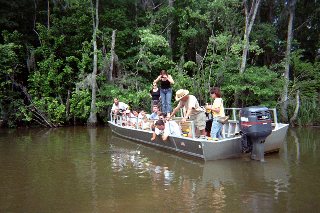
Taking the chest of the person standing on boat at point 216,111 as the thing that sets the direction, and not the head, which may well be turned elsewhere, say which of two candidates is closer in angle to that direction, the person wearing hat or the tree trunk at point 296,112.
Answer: the person wearing hat

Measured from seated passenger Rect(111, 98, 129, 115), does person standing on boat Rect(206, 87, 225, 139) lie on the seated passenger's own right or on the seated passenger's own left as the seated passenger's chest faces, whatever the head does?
on the seated passenger's own left

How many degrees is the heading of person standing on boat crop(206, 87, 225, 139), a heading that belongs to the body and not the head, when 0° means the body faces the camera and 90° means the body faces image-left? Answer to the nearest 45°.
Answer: approximately 90°

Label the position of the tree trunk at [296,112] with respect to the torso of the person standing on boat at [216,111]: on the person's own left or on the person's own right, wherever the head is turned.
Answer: on the person's own right

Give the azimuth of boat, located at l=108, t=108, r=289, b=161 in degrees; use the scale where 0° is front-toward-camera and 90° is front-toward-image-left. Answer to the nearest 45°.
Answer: approximately 135°

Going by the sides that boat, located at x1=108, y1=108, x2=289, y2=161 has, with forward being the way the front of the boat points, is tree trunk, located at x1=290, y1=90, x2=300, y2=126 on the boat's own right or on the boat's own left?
on the boat's own right

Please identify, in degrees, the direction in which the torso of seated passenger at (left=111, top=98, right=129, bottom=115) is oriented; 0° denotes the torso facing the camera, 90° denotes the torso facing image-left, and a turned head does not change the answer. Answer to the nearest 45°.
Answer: approximately 45°

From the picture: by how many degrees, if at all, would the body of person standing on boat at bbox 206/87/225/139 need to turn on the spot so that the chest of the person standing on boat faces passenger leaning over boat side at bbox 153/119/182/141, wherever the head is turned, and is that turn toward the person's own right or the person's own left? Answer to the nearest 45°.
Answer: approximately 45° to the person's own right

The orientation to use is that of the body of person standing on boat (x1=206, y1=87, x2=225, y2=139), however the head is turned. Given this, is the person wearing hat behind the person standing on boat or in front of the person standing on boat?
in front

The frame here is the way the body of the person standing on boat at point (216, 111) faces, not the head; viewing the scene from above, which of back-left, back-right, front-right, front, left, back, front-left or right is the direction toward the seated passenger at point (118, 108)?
front-right
